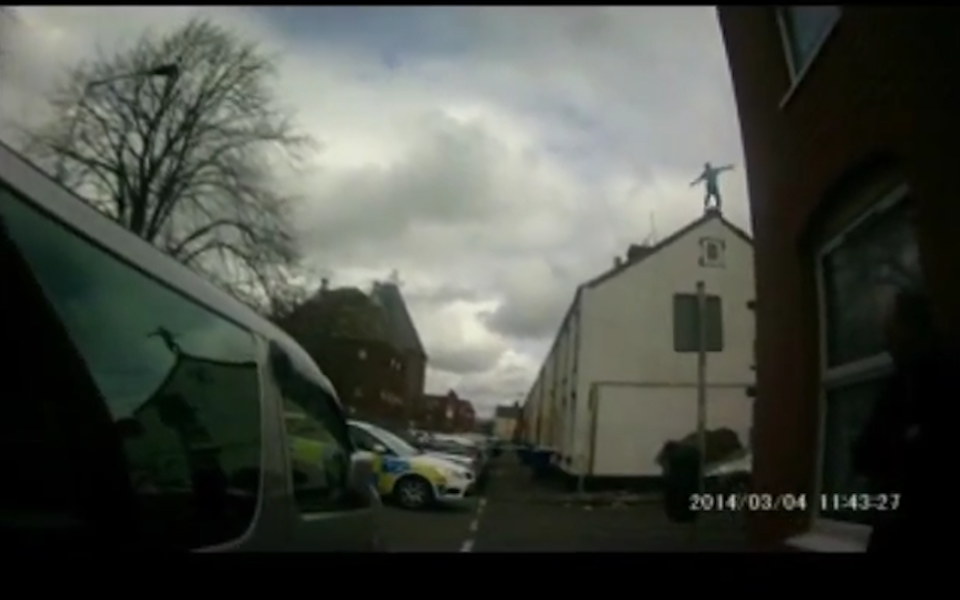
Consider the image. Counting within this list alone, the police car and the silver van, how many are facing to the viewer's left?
0

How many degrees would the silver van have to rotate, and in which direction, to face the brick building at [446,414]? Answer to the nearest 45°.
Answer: approximately 45° to its right

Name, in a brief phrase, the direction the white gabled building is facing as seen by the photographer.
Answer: facing to the left of the viewer

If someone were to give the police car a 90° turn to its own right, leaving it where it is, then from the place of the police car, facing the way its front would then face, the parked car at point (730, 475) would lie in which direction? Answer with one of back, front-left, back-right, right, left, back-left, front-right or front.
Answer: back-left

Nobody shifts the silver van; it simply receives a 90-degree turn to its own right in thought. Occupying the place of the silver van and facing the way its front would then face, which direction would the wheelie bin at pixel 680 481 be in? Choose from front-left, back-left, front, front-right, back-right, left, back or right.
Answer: front-left

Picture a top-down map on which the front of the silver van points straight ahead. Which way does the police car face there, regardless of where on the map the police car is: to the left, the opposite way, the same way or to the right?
to the right

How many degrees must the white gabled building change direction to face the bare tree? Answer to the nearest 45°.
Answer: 0° — it already faces it

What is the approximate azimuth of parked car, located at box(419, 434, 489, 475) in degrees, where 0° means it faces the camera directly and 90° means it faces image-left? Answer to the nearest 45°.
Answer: approximately 315°

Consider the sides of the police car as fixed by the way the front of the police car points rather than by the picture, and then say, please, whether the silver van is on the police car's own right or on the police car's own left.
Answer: on the police car's own right

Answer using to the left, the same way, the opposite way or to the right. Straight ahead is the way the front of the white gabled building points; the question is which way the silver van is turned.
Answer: to the right

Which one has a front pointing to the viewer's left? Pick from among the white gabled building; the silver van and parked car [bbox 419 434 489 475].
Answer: the white gabled building
